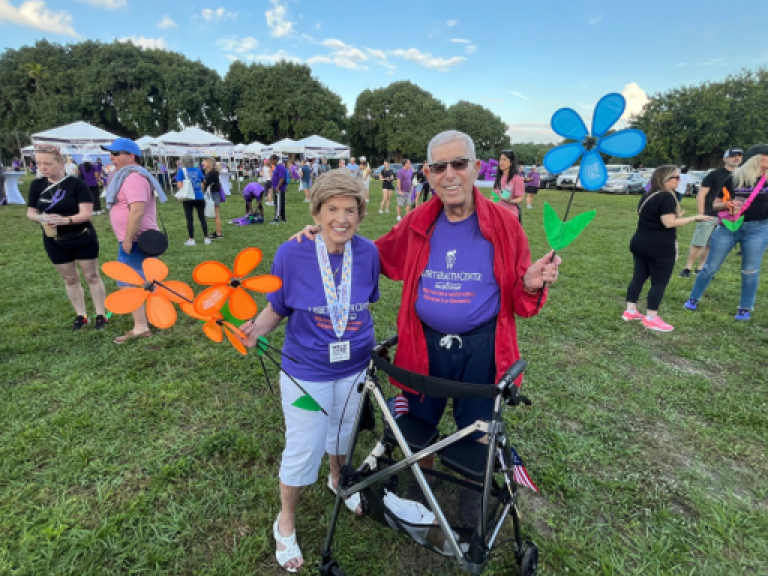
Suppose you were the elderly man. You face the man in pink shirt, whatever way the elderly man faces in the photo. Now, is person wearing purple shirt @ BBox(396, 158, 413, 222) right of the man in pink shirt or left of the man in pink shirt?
right

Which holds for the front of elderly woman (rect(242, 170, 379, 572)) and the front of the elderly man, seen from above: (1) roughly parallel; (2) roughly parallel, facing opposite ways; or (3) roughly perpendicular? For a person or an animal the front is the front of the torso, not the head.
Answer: roughly parallel

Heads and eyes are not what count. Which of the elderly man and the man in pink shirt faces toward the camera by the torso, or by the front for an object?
the elderly man

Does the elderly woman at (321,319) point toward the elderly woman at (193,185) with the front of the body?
no

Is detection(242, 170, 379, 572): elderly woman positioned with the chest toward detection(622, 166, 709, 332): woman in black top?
no

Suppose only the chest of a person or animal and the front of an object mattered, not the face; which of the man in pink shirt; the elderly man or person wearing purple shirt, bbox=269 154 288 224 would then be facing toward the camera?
the elderly man

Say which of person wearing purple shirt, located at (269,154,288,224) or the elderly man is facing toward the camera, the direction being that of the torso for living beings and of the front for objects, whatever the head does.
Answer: the elderly man

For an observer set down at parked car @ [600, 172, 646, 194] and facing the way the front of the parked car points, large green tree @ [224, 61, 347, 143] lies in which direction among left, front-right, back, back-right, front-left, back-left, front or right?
front-right

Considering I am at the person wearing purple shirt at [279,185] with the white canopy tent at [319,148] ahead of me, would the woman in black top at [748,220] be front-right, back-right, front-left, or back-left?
back-right

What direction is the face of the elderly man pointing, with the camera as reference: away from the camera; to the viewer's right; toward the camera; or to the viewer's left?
toward the camera

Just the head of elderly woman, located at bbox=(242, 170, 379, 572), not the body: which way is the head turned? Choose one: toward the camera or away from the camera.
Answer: toward the camera

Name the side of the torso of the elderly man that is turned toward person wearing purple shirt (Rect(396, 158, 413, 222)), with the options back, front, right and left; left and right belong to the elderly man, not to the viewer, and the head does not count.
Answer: back

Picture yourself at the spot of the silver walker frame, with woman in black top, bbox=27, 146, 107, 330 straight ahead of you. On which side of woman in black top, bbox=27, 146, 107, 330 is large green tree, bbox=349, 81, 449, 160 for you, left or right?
right

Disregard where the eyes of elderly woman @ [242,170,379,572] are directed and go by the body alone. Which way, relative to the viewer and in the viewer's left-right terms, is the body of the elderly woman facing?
facing the viewer

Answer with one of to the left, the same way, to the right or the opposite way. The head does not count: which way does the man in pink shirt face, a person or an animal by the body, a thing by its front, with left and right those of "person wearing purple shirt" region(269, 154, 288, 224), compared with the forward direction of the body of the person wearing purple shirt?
the same way

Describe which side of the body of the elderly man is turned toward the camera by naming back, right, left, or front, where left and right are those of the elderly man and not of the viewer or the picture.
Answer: front

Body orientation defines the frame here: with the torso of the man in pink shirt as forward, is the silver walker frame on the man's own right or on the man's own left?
on the man's own left
